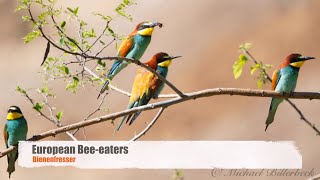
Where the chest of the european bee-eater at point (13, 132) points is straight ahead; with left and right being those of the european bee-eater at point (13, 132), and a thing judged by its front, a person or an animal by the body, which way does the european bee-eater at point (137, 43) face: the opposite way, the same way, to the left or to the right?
to the left

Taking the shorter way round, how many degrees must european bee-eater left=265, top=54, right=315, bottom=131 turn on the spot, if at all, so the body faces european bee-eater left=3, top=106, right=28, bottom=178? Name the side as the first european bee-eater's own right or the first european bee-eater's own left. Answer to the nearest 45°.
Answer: approximately 135° to the first european bee-eater's own right

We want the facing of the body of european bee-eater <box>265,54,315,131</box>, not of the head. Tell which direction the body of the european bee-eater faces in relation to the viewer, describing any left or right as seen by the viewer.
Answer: facing the viewer and to the right of the viewer

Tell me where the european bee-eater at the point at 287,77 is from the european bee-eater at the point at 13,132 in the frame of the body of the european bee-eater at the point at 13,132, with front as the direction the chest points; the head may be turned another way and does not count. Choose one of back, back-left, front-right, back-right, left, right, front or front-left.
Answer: front-left

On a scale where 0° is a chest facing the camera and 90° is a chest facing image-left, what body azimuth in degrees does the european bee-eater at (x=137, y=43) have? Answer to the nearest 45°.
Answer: approximately 270°

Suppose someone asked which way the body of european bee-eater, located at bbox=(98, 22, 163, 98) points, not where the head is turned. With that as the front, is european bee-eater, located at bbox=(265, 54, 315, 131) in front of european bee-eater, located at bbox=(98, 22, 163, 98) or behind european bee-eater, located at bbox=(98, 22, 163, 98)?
in front

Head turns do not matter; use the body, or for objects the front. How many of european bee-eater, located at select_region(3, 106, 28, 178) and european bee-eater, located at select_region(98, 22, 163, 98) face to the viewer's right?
1

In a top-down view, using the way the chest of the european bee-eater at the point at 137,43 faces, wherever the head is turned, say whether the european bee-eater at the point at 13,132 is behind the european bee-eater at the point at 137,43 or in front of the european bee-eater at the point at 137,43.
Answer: behind

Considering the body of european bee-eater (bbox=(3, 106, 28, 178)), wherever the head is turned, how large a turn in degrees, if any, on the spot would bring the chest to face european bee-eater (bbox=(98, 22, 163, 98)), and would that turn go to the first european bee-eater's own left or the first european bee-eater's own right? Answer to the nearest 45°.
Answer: approximately 45° to the first european bee-eater's own left
